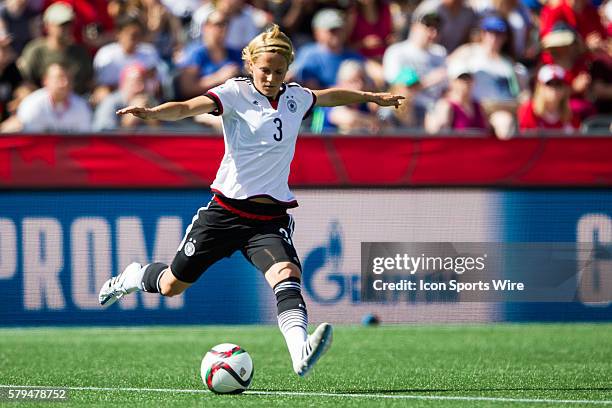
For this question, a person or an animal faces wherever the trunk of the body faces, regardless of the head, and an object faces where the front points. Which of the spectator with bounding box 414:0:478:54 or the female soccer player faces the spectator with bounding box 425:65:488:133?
the spectator with bounding box 414:0:478:54

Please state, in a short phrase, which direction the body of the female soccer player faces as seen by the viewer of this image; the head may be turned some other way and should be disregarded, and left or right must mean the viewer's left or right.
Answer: facing the viewer and to the right of the viewer

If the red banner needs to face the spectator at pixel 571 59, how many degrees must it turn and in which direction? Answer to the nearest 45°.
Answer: approximately 135° to its left

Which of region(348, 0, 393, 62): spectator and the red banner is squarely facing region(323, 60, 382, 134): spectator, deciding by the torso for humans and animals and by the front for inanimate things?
region(348, 0, 393, 62): spectator

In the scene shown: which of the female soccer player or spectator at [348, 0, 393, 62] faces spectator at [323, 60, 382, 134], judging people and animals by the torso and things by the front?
spectator at [348, 0, 393, 62]

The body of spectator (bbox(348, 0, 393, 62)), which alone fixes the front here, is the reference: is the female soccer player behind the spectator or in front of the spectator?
in front

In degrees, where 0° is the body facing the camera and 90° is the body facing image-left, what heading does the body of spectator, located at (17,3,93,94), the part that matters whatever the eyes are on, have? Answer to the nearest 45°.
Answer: approximately 0°

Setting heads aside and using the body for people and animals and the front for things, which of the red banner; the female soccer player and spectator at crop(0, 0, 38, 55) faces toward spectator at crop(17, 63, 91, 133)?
spectator at crop(0, 0, 38, 55)

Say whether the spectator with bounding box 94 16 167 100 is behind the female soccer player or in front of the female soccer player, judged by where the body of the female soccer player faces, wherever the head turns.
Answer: behind

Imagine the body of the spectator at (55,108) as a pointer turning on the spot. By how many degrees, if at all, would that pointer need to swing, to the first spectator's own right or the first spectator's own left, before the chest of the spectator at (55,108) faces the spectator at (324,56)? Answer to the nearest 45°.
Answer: approximately 90° to the first spectator's own left
